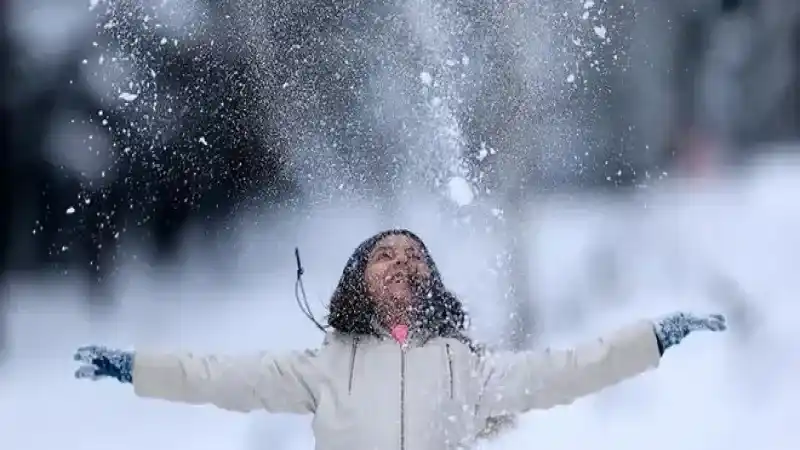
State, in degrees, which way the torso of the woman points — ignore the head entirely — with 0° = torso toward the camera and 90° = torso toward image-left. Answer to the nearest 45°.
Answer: approximately 0°
